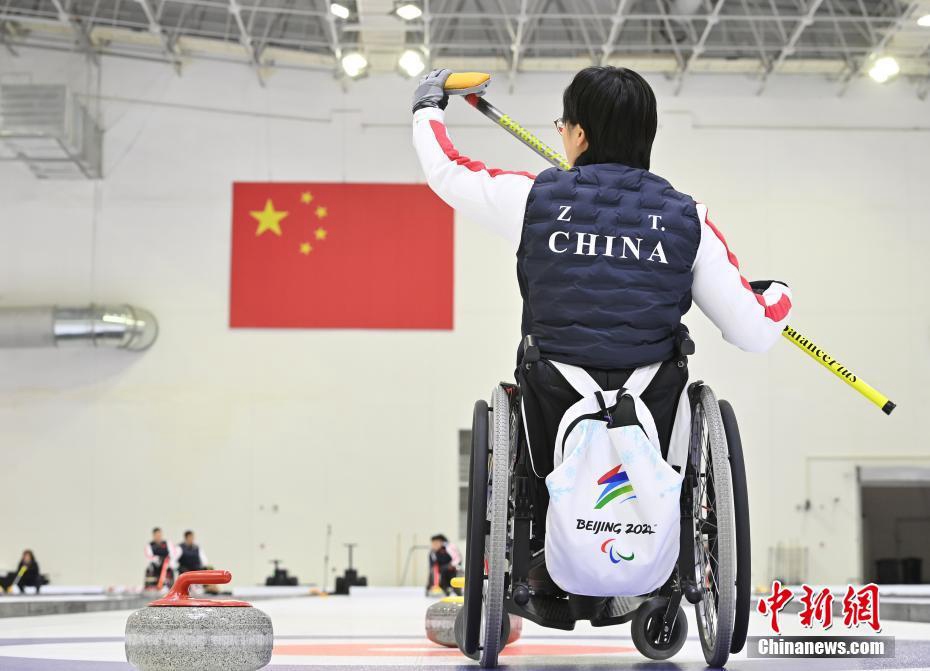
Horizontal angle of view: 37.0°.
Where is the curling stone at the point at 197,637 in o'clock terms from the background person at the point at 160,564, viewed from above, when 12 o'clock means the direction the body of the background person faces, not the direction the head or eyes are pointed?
The curling stone is roughly at 12 o'clock from the background person.

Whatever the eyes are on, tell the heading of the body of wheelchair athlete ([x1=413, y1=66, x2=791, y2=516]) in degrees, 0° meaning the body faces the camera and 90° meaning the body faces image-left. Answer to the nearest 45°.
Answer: approximately 180°

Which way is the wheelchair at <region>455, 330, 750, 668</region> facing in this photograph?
away from the camera

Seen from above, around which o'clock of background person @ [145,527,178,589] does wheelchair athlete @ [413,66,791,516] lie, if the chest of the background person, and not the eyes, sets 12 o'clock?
The wheelchair athlete is roughly at 12 o'clock from the background person.

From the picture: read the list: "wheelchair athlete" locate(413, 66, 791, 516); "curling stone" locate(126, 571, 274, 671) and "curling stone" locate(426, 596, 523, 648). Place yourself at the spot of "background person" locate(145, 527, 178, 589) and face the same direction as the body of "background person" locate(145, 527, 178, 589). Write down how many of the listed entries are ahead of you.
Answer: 3

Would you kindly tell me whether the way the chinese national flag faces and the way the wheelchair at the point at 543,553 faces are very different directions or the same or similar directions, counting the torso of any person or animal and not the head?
very different directions

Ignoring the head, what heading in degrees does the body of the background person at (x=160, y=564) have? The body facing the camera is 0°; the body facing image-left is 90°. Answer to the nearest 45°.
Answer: approximately 0°

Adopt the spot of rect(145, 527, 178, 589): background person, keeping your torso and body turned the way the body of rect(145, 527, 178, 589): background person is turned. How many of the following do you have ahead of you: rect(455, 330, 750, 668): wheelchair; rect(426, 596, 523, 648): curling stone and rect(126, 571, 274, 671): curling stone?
3
